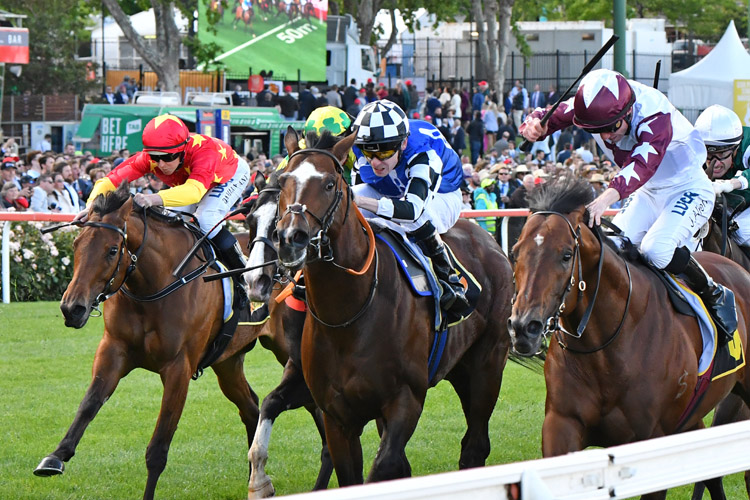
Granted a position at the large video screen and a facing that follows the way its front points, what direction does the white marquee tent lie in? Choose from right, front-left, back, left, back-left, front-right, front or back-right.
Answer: front-left

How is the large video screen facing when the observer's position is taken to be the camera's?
facing the viewer

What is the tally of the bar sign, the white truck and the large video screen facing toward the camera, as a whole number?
2

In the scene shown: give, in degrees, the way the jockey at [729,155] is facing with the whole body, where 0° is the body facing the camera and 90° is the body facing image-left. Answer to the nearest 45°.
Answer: approximately 45°

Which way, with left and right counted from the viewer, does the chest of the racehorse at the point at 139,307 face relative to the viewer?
facing the viewer and to the left of the viewer

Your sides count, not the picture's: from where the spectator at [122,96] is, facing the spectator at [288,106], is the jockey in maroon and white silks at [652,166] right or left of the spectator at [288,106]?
right

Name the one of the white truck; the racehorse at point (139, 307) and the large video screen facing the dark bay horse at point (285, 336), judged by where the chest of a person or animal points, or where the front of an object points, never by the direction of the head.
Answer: the large video screen

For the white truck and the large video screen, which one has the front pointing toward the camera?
the large video screen

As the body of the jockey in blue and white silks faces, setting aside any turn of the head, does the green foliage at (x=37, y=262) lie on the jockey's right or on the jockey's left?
on the jockey's right

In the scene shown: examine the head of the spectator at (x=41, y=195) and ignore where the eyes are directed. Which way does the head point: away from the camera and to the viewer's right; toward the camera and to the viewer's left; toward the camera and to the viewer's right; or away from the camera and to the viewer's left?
toward the camera and to the viewer's right

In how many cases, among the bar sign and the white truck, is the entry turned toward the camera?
1

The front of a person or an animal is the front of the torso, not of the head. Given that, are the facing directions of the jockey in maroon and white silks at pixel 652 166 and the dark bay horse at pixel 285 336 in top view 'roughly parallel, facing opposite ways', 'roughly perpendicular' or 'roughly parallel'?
roughly parallel
